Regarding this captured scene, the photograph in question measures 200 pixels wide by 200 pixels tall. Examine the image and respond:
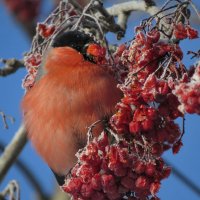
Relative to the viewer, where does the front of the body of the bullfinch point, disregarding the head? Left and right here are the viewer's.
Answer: facing the viewer and to the right of the viewer
